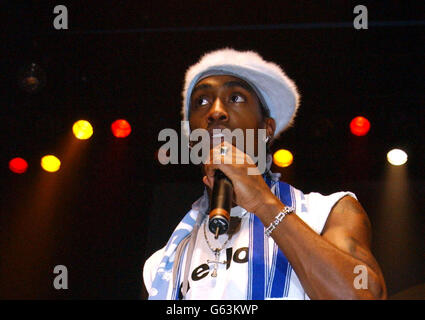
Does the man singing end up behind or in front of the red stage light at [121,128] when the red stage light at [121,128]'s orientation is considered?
in front

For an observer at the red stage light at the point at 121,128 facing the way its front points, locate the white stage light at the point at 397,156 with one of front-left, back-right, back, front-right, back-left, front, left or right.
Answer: left

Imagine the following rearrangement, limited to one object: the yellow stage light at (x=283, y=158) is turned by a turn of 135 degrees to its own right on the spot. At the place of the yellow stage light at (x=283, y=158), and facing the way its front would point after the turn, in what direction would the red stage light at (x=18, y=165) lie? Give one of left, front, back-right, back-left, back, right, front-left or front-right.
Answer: front-left

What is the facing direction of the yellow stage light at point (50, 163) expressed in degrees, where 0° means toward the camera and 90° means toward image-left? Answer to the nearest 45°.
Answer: approximately 0°

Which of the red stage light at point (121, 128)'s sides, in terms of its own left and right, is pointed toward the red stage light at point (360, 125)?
left

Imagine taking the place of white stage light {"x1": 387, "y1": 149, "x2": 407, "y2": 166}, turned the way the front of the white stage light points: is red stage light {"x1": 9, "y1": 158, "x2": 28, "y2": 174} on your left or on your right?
on your right

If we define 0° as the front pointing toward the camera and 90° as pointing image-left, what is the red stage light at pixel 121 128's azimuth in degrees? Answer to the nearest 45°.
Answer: approximately 0°
